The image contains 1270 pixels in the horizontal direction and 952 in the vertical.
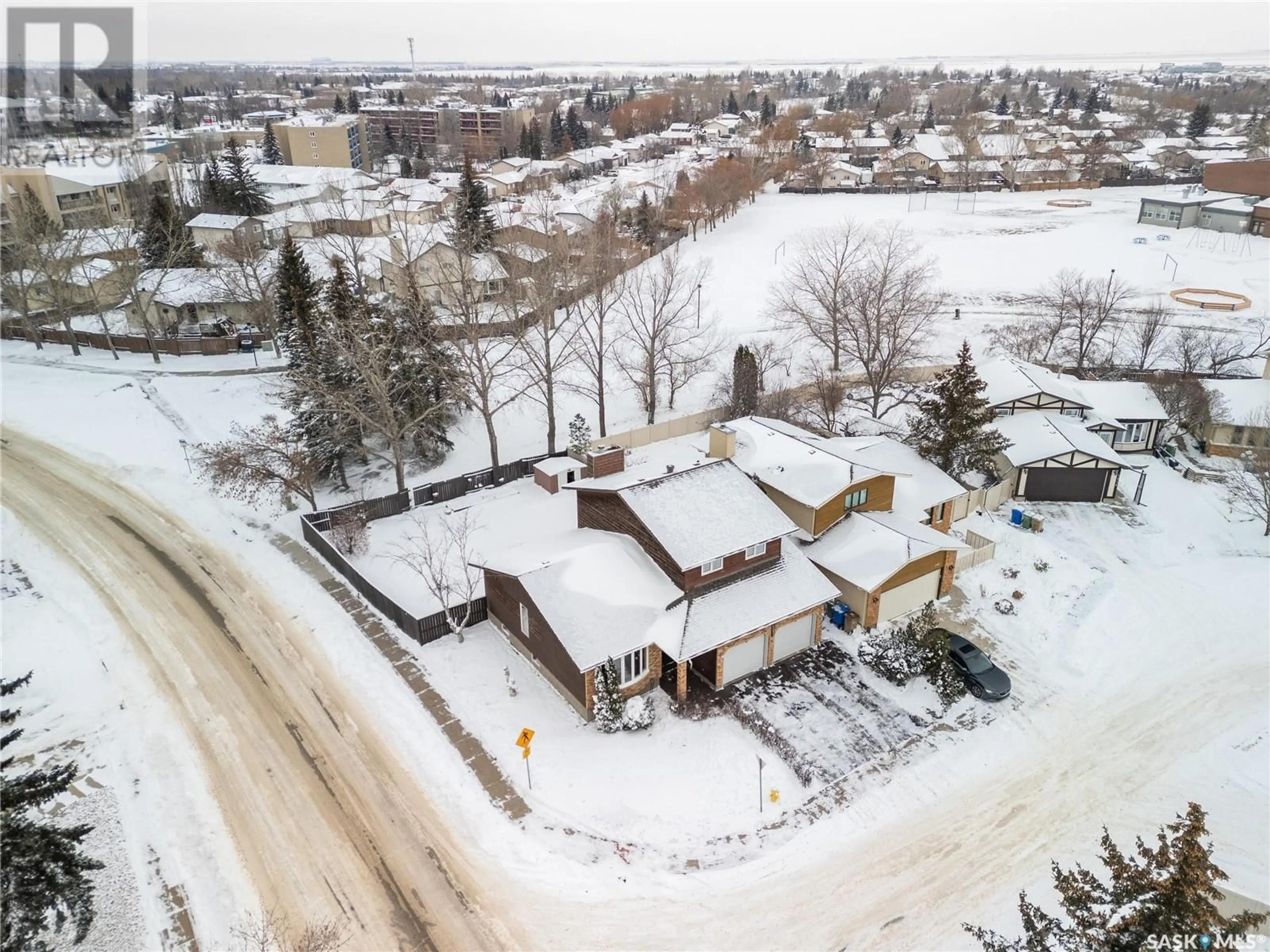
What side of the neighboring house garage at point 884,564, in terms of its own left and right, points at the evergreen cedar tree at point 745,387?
back

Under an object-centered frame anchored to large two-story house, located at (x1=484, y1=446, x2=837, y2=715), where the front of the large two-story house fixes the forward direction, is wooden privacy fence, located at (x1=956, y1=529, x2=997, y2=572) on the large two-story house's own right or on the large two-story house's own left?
on the large two-story house's own left

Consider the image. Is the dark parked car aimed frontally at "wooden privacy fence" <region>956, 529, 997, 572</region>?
no

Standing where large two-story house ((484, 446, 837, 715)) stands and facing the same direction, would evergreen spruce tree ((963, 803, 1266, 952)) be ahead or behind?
ahead

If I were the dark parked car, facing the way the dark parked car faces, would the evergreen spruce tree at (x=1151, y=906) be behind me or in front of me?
in front

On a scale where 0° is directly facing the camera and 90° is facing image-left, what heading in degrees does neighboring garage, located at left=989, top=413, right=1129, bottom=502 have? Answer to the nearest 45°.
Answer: approximately 0°

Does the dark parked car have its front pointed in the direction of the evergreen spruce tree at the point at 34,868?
no

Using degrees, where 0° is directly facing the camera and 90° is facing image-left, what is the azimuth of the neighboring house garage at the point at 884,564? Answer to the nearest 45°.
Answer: approximately 315°

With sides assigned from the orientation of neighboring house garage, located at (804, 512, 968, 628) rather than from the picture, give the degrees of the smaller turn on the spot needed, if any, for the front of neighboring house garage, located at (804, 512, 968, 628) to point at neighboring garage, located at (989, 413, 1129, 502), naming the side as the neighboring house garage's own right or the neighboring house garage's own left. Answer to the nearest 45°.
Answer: approximately 90° to the neighboring house garage's own left

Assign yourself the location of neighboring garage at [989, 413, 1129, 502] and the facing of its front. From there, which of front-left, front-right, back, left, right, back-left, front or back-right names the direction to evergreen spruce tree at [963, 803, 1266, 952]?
front

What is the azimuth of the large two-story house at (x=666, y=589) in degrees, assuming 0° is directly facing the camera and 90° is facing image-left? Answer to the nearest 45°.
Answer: approximately 315°

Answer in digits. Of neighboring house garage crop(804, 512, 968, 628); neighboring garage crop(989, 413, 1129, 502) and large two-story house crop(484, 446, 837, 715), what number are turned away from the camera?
0

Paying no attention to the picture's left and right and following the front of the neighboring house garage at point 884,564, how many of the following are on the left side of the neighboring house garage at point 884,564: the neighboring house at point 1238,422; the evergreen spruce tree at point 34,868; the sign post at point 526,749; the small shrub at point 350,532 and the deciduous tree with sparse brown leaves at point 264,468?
1

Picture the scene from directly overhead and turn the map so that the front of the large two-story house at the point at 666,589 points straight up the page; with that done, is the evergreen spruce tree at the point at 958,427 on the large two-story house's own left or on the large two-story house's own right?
on the large two-story house's own left

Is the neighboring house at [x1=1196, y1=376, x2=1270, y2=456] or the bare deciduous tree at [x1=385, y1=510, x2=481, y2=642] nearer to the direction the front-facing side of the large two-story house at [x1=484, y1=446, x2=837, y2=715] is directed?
the neighboring house

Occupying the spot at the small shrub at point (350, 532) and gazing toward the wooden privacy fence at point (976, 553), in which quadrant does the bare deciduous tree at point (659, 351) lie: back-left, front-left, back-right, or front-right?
front-left

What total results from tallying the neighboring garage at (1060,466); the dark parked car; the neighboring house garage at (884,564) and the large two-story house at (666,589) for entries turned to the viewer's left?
0

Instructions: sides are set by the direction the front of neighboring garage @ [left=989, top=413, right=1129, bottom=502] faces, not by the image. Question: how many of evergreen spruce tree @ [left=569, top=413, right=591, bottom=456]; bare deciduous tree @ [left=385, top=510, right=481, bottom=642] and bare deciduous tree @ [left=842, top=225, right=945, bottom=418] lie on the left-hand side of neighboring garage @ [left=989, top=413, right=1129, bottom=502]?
0

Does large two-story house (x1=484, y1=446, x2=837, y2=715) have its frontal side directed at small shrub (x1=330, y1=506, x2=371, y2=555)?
no
